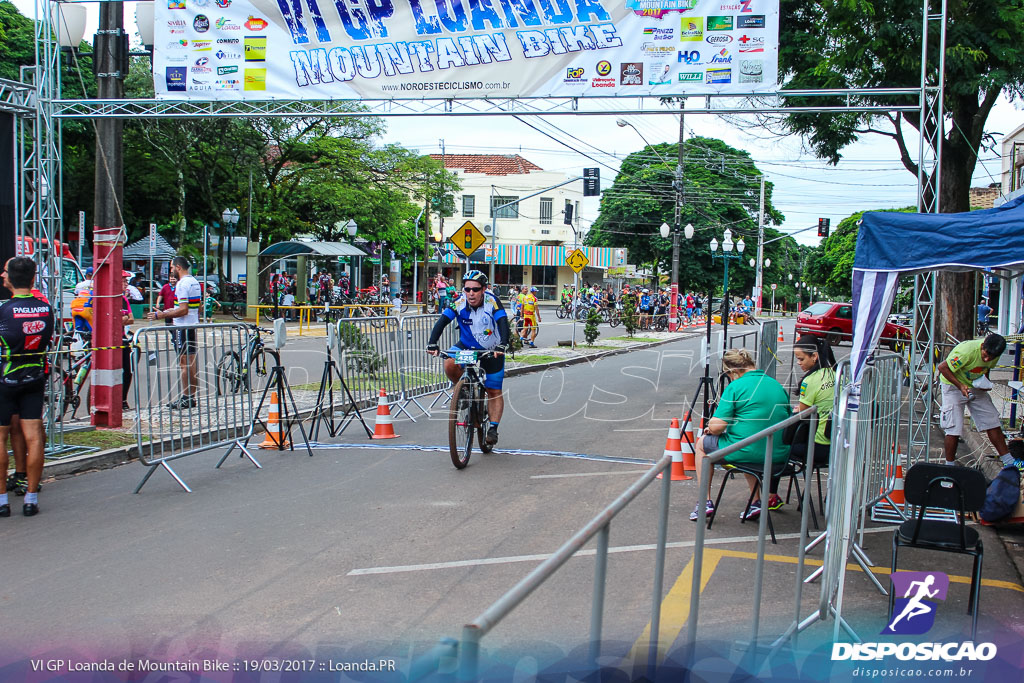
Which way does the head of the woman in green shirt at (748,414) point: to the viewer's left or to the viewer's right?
to the viewer's left

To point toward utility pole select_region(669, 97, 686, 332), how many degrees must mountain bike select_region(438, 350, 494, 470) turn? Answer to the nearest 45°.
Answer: approximately 180°

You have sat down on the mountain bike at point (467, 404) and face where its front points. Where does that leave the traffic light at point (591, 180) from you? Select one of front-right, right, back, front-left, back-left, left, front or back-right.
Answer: back

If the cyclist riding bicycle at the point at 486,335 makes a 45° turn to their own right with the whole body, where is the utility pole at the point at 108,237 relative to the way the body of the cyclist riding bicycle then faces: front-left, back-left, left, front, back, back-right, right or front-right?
front-right

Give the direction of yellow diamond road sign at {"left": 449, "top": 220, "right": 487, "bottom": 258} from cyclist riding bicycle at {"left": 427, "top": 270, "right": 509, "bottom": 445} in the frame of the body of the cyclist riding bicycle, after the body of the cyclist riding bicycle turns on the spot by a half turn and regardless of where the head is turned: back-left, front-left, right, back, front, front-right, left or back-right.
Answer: front

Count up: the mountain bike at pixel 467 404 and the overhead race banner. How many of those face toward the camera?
2

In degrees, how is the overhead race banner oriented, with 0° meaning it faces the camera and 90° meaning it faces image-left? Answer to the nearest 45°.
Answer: approximately 0°

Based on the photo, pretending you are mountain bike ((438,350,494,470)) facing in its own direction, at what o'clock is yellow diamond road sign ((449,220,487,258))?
The yellow diamond road sign is roughly at 6 o'clock from the mountain bike.
